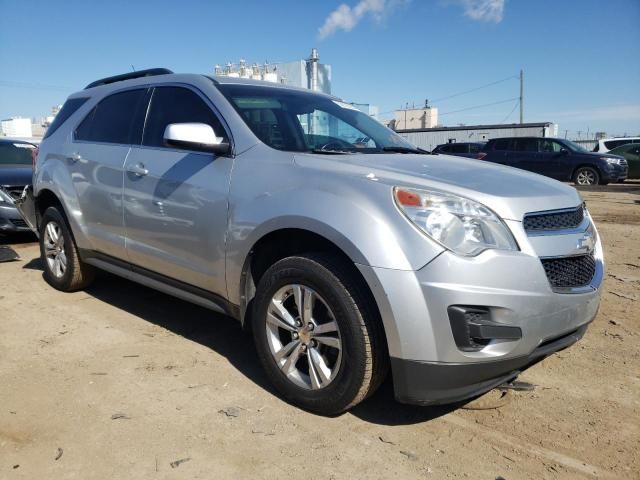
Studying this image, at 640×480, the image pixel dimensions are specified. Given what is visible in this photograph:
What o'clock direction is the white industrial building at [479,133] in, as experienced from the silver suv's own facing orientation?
The white industrial building is roughly at 8 o'clock from the silver suv.

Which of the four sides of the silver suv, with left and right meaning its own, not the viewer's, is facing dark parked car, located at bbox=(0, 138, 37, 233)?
back

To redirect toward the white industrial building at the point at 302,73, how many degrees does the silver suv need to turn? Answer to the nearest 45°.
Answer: approximately 135° to its left

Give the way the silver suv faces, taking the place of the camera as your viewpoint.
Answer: facing the viewer and to the right of the viewer

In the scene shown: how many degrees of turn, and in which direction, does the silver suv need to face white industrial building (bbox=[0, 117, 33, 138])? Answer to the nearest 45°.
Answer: approximately 180°

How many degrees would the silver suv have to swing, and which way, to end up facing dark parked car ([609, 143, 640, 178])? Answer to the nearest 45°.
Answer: approximately 90° to its left

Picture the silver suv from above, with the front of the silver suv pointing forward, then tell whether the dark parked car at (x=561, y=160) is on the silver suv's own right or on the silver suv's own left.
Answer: on the silver suv's own left
